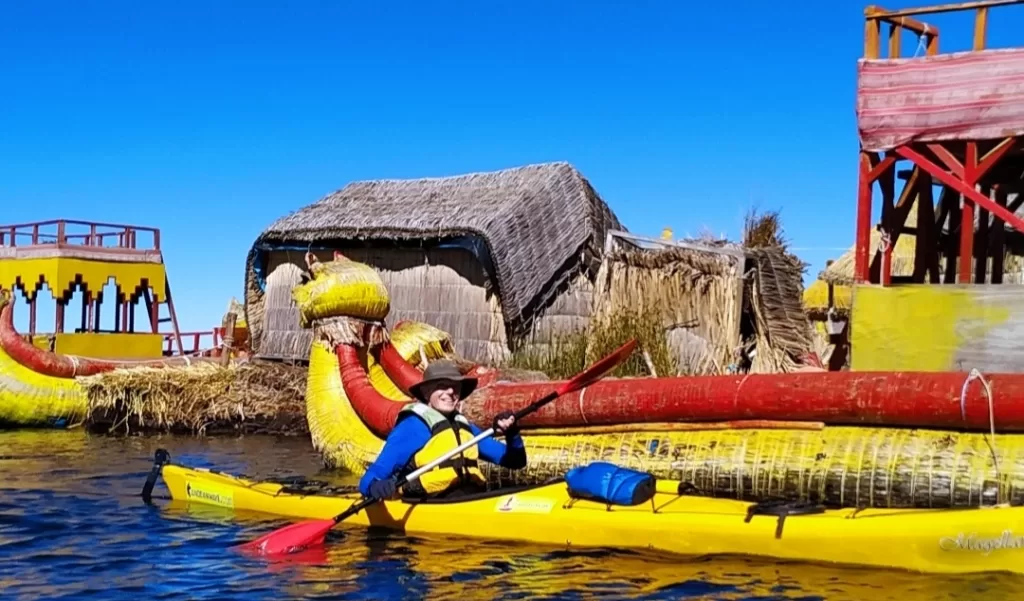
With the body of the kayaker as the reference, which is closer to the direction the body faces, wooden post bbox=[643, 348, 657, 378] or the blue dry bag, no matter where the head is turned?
the blue dry bag

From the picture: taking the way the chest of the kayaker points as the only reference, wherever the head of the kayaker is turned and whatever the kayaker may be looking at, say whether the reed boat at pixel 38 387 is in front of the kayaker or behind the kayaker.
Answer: behind

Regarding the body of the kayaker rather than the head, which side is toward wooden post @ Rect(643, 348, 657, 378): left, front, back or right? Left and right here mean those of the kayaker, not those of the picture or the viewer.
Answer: left

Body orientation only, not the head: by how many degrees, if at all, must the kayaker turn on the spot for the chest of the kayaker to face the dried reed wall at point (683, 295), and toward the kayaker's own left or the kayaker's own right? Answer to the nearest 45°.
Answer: approximately 90° to the kayaker's own left

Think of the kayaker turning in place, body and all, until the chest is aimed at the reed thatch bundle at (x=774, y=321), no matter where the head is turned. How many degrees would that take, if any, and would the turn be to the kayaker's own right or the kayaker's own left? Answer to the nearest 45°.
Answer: approximately 90° to the kayaker's own left

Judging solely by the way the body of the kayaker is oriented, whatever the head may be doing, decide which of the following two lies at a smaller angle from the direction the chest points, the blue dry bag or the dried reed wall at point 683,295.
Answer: the blue dry bag

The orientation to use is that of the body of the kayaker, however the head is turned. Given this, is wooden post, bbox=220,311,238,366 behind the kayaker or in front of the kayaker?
behind
